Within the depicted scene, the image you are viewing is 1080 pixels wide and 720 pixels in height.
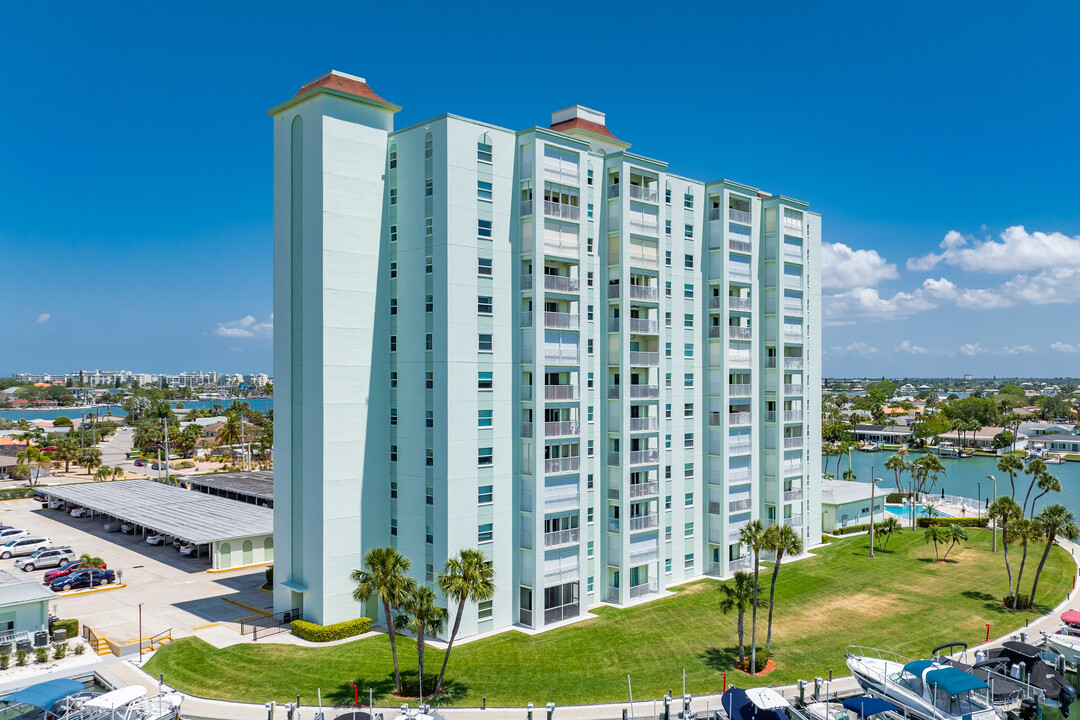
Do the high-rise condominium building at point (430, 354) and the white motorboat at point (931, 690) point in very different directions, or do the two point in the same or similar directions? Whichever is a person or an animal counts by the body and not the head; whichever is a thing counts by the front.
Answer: very different directions

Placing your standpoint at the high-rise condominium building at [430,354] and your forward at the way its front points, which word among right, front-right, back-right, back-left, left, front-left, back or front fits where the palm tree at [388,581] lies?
front-right

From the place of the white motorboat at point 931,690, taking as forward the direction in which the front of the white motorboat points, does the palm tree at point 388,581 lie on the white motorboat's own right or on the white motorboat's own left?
on the white motorboat's own left

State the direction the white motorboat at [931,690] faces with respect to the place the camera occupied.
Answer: facing away from the viewer and to the left of the viewer

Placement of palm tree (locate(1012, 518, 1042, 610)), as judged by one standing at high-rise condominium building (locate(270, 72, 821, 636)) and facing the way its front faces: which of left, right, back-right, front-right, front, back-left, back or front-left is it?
front-left

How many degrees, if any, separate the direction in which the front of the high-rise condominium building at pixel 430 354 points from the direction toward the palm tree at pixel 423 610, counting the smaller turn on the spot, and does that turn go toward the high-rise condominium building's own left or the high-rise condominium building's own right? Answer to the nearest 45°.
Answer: approximately 45° to the high-rise condominium building's own right

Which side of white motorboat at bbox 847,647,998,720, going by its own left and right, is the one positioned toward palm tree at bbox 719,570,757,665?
front

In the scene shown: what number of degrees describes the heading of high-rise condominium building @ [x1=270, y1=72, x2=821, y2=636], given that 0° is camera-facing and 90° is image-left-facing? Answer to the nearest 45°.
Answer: approximately 315°
